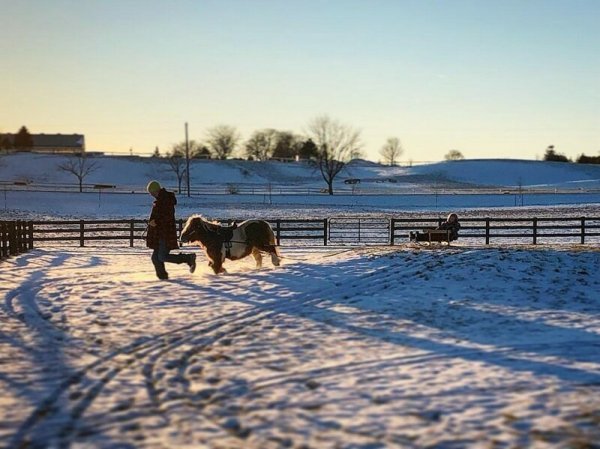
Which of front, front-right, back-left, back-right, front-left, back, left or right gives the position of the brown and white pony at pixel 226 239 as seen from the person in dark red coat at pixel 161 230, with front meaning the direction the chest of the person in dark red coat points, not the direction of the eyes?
back-right

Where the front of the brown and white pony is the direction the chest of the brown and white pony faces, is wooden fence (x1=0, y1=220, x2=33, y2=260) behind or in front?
in front

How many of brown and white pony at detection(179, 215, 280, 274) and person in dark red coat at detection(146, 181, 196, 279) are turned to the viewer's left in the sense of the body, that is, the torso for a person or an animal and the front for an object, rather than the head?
2

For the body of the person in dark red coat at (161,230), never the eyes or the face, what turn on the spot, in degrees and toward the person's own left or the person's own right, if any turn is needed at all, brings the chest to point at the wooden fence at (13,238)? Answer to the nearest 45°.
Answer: approximately 45° to the person's own right

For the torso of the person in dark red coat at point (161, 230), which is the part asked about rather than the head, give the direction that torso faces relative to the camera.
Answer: to the viewer's left

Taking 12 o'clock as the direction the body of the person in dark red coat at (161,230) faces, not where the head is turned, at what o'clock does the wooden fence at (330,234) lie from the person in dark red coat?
The wooden fence is roughly at 4 o'clock from the person in dark red coat.

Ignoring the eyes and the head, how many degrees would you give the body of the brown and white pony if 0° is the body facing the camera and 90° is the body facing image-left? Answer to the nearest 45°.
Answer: approximately 90°

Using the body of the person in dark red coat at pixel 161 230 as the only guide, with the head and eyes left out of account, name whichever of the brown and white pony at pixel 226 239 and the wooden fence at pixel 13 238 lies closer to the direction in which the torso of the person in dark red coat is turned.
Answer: the wooden fence

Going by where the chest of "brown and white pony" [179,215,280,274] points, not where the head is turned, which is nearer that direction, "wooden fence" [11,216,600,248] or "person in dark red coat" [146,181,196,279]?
the person in dark red coat
